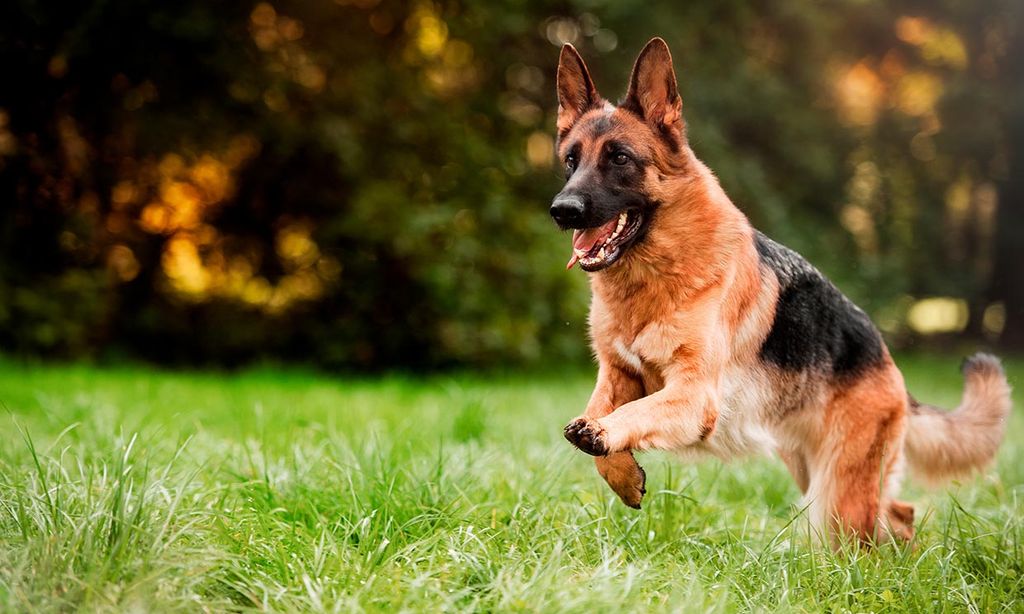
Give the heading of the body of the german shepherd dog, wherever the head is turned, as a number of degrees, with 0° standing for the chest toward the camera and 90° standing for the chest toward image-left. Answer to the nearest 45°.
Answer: approximately 45°
